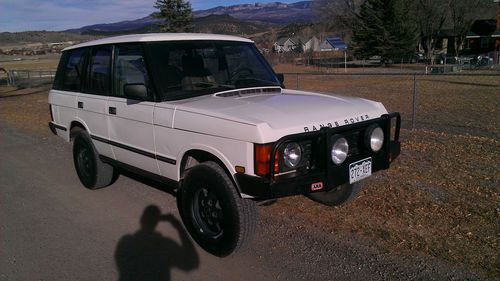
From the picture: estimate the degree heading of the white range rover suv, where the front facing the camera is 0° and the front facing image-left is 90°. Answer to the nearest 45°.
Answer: approximately 315°

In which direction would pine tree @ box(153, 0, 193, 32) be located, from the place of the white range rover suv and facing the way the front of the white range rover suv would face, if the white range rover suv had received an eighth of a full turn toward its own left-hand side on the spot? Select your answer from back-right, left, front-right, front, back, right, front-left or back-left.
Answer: left

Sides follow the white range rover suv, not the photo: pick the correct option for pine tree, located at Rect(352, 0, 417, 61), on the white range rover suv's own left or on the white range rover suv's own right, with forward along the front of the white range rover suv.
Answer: on the white range rover suv's own left
